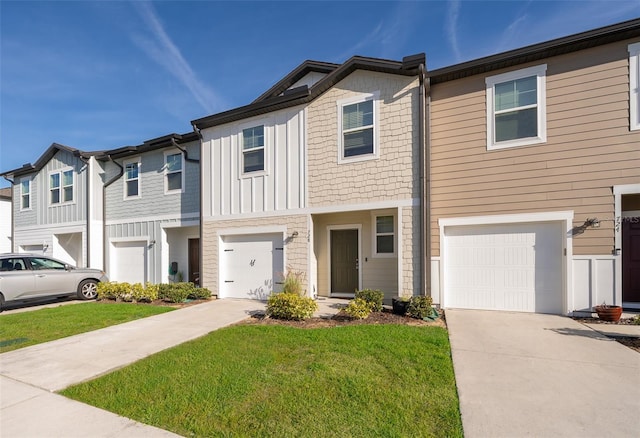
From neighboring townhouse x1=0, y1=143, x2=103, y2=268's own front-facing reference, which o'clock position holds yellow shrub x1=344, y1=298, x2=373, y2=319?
The yellow shrub is roughly at 10 o'clock from the neighboring townhouse.

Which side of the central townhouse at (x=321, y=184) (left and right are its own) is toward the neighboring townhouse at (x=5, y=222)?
right

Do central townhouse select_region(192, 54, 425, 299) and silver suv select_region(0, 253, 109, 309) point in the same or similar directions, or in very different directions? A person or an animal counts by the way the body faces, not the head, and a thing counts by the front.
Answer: very different directions

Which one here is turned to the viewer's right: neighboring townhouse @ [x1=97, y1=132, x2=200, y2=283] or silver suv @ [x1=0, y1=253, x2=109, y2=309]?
the silver suv

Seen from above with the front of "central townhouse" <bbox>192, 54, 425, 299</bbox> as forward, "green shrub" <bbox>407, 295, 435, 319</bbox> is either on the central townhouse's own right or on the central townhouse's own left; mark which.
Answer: on the central townhouse's own left

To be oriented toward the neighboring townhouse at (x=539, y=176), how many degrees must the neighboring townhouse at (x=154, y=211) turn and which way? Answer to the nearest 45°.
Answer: approximately 90° to its left

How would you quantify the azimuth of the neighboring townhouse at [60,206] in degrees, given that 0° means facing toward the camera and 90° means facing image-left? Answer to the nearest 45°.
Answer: approximately 45°

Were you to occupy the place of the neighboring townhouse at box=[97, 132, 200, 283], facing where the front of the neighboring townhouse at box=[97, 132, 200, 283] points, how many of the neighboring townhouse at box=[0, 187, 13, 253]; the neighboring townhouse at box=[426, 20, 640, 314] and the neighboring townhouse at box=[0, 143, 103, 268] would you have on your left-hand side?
1

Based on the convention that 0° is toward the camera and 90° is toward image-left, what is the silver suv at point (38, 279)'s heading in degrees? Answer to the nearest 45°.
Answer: approximately 270°

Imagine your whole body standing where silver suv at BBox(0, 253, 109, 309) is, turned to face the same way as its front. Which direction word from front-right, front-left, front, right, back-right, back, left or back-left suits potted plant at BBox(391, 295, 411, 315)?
front-right
